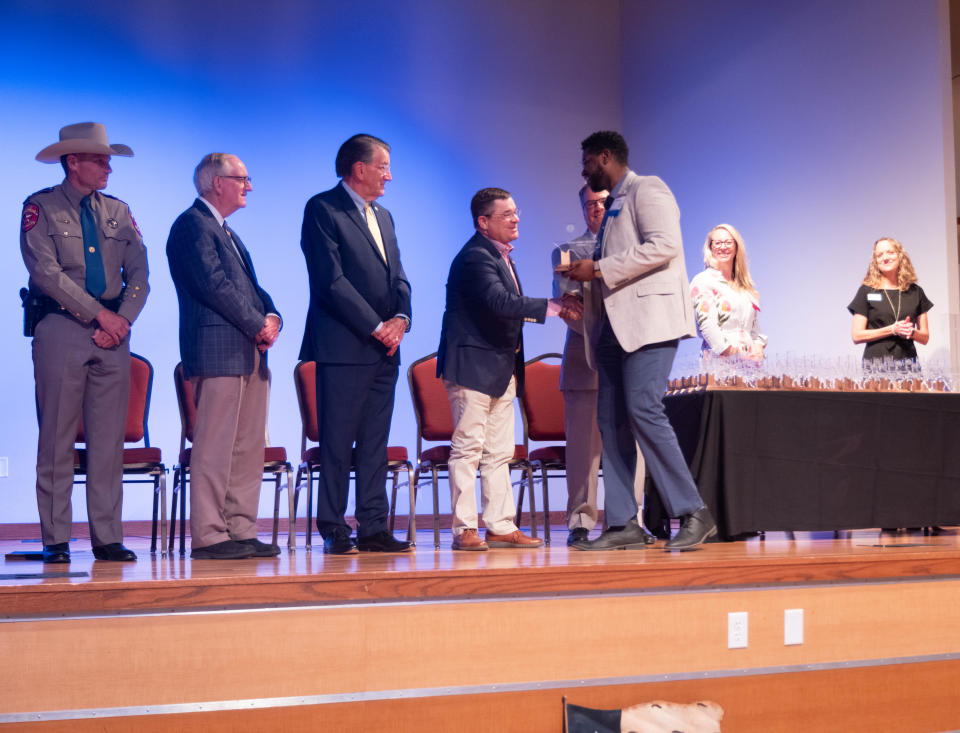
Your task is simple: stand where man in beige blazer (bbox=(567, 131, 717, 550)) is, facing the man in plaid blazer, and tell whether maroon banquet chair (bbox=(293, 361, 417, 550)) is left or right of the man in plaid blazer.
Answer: right

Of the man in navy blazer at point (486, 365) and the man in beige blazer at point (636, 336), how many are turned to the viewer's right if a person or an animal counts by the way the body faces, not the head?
1

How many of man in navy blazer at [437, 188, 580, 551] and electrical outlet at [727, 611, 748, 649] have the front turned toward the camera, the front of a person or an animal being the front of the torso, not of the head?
1

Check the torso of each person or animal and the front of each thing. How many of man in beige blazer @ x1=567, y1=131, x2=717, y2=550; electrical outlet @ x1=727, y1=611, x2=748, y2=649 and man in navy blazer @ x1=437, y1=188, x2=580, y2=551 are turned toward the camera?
1

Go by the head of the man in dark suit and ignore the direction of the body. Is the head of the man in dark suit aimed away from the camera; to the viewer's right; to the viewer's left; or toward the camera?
to the viewer's right

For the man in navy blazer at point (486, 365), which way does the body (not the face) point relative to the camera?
to the viewer's right

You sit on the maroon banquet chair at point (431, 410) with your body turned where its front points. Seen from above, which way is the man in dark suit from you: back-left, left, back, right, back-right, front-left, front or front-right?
front-right

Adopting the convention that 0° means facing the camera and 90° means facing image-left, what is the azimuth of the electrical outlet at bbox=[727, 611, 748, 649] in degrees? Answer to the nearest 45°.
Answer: approximately 0°

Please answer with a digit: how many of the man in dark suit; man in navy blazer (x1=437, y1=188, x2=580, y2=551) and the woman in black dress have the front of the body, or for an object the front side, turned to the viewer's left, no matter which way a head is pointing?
0

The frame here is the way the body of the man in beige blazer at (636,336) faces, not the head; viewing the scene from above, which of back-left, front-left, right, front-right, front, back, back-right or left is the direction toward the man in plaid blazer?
front

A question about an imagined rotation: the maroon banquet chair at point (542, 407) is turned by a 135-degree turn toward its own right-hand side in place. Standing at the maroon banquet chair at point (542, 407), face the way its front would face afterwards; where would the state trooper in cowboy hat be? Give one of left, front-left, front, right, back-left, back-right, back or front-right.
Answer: front-left

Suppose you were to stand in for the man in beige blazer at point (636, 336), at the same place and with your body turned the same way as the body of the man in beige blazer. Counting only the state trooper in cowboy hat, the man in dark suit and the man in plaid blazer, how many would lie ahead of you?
3

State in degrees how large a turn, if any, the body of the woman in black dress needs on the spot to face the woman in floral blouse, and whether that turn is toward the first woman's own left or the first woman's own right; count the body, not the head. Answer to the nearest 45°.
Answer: approximately 45° to the first woman's own right

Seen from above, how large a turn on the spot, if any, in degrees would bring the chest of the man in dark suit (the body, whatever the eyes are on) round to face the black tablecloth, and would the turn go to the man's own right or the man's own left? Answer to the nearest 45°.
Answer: approximately 45° to the man's own left

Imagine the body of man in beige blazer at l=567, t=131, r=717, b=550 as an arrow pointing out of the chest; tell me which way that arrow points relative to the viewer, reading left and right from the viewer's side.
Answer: facing to the left of the viewer
